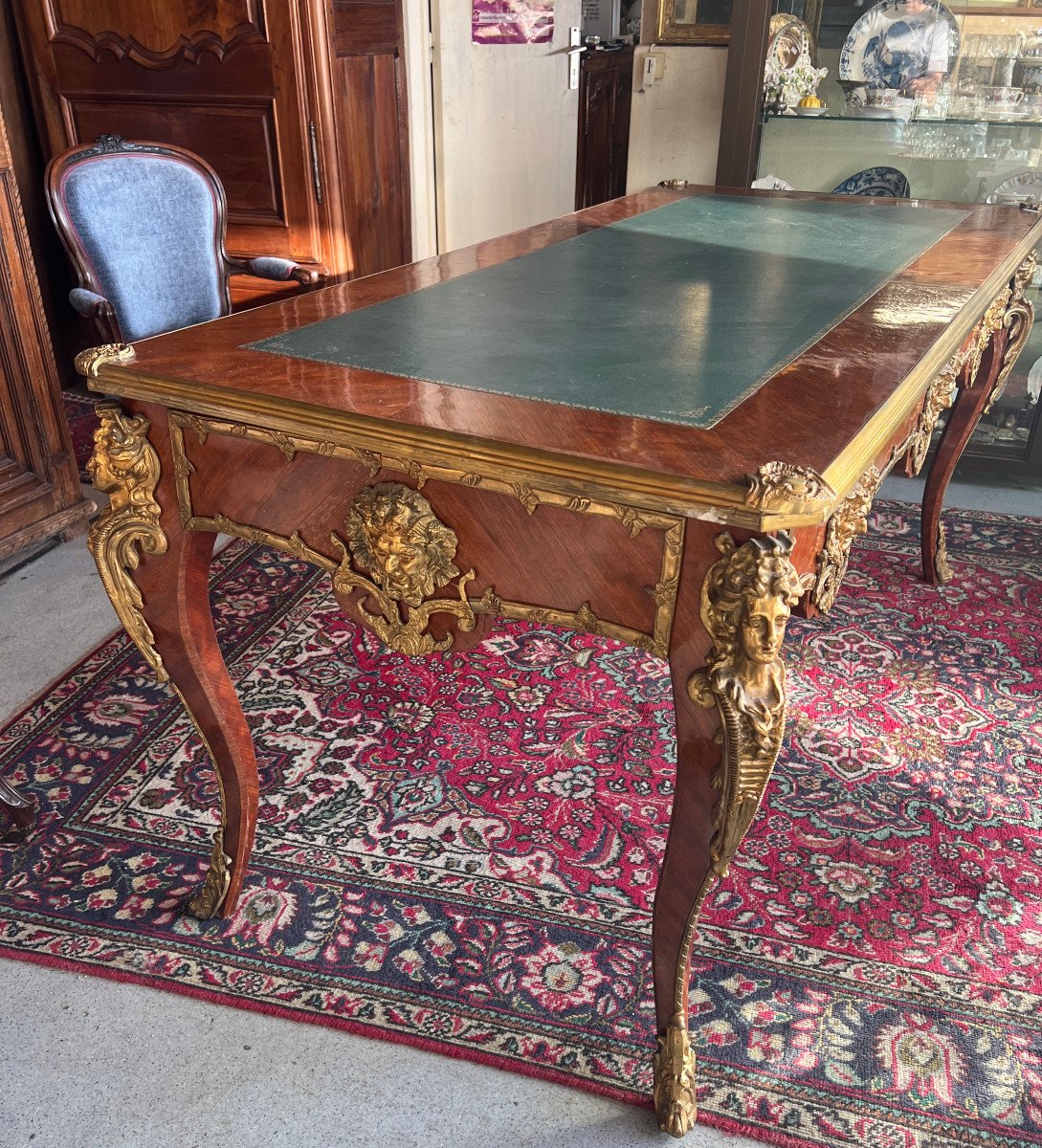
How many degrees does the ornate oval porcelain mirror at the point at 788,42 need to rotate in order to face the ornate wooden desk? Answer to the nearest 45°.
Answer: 0° — it already faces it

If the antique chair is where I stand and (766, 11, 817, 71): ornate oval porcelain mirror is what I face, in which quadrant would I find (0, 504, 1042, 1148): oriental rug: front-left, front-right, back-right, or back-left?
front-right

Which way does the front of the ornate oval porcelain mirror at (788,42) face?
toward the camera

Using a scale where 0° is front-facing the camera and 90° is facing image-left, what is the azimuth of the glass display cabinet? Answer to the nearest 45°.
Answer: approximately 0°

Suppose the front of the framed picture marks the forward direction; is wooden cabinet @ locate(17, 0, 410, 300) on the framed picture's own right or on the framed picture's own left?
on the framed picture's own right

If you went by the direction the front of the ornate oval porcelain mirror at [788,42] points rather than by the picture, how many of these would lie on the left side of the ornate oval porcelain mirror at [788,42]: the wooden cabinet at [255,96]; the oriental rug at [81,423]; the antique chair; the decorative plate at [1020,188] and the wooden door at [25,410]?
1

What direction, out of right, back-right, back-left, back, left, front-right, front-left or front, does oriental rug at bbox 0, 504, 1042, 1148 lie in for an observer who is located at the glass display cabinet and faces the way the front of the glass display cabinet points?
front

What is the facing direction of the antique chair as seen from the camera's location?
facing the viewer and to the right of the viewer

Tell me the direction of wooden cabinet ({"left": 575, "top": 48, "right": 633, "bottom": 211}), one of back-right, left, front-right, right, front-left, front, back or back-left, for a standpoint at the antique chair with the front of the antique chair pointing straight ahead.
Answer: left

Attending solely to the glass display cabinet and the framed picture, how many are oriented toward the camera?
2

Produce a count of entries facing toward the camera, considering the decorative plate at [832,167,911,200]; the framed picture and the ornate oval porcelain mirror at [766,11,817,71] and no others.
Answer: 3

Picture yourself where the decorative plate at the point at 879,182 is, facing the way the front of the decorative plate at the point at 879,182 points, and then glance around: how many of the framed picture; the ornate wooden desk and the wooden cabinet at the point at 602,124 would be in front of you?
1
